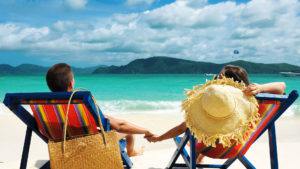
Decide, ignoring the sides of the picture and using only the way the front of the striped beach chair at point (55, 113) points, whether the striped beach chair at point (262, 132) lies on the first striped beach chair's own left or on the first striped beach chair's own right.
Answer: on the first striped beach chair's own right

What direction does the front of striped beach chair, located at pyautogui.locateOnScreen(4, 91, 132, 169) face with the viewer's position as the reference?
facing away from the viewer and to the right of the viewer
